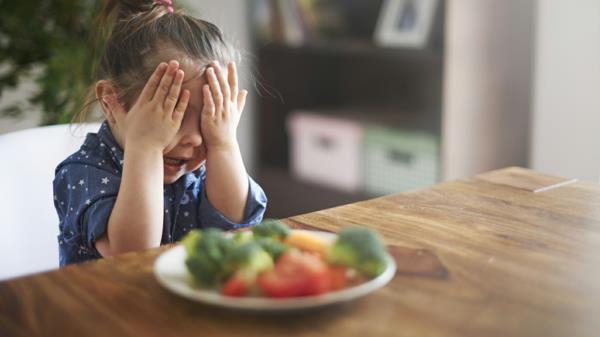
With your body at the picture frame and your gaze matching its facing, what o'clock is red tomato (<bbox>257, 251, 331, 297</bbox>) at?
The red tomato is roughly at 12 o'clock from the picture frame.

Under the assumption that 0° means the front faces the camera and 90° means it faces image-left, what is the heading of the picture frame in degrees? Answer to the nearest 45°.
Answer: approximately 0°

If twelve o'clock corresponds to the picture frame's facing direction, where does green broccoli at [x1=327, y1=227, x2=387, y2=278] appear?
The green broccoli is roughly at 12 o'clock from the picture frame.

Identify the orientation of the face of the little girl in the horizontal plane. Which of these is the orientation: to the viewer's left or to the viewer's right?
to the viewer's right

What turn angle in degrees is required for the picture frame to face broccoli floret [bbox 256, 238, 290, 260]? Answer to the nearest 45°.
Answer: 0° — it already faces it

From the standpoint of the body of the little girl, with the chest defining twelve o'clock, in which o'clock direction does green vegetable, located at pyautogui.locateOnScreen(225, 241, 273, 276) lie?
The green vegetable is roughly at 1 o'clock from the little girl.

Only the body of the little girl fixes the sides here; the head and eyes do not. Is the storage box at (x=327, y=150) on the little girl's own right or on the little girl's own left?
on the little girl's own left

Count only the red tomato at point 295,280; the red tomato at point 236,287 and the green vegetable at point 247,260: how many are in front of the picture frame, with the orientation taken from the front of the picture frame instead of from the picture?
3

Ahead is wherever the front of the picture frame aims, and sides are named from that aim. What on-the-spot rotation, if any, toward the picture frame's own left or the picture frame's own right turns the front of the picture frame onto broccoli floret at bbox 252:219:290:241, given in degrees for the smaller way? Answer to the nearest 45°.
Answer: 0° — it already faces it
